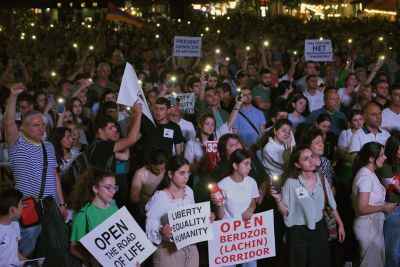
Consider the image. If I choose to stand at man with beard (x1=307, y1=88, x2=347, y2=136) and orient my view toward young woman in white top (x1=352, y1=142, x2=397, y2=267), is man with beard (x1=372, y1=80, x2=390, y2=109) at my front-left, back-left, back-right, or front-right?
back-left

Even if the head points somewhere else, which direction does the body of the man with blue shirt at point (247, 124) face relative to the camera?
toward the camera

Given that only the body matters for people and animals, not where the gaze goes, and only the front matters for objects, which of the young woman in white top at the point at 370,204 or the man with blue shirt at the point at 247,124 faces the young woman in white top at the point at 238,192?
the man with blue shirt

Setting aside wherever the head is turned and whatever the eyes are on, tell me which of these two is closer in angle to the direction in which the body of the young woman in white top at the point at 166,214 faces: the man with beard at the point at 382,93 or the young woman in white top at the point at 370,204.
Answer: the young woman in white top

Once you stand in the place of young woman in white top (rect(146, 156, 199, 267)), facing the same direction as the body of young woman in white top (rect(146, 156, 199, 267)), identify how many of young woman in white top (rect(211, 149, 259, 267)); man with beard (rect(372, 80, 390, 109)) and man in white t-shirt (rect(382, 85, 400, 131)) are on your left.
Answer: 3

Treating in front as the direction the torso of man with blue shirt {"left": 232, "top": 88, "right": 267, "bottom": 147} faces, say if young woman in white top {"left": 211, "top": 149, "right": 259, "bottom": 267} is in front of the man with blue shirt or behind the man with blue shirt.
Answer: in front

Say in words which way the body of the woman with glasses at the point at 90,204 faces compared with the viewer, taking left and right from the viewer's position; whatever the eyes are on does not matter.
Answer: facing the viewer and to the right of the viewer
